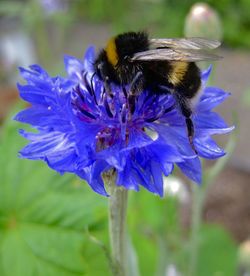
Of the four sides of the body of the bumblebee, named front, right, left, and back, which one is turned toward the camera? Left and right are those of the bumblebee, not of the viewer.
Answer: left
